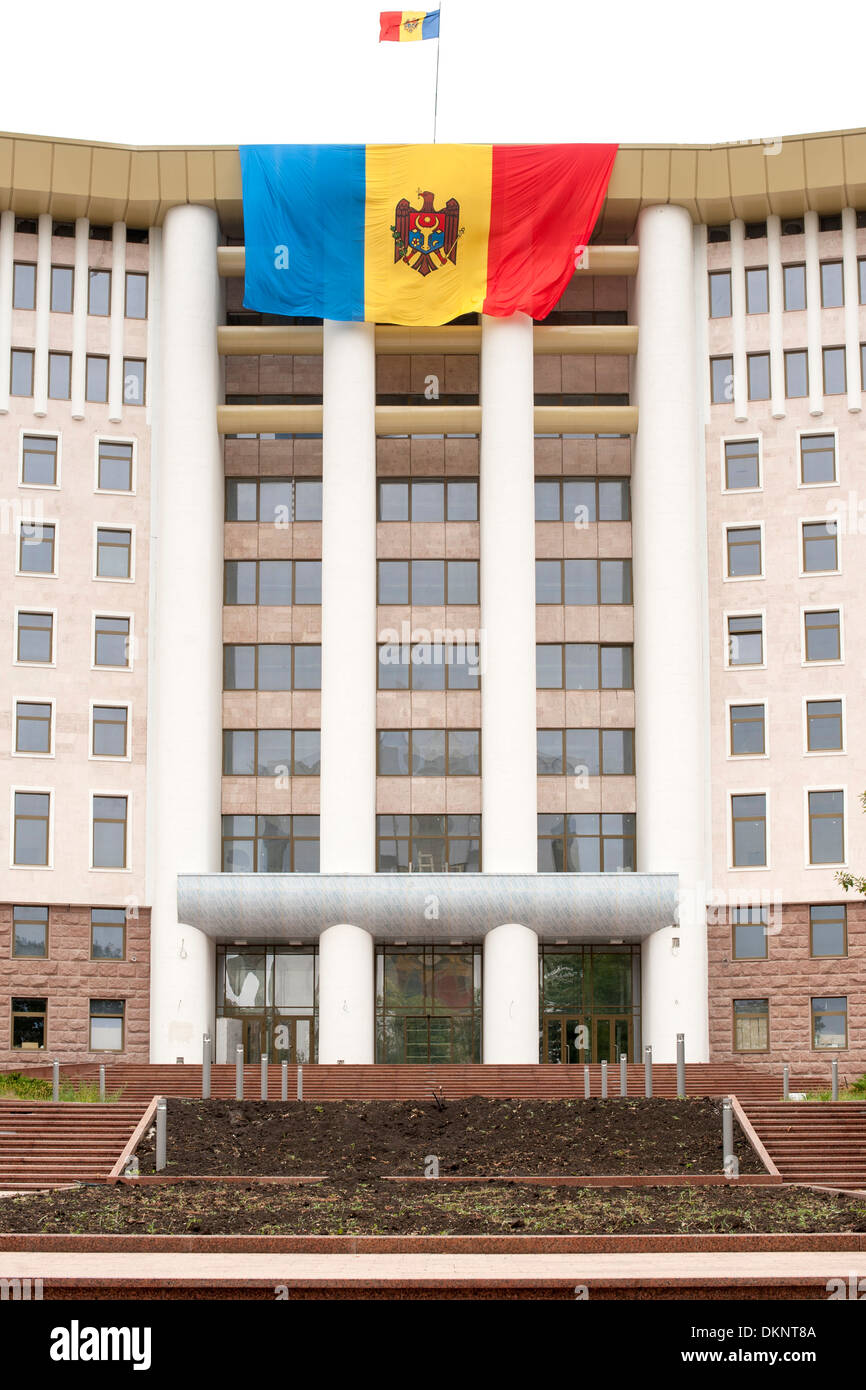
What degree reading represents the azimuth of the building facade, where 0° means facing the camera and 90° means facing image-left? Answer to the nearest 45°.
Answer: approximately 0°

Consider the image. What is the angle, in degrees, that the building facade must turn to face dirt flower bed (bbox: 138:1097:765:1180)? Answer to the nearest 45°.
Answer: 0° — it already faces it
